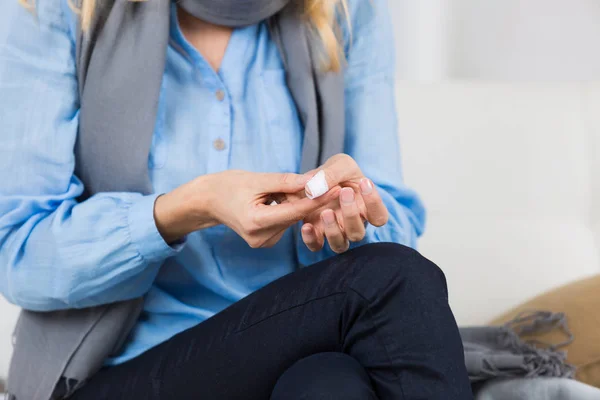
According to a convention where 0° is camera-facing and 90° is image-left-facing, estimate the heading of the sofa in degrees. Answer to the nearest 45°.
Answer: approximately 0°
